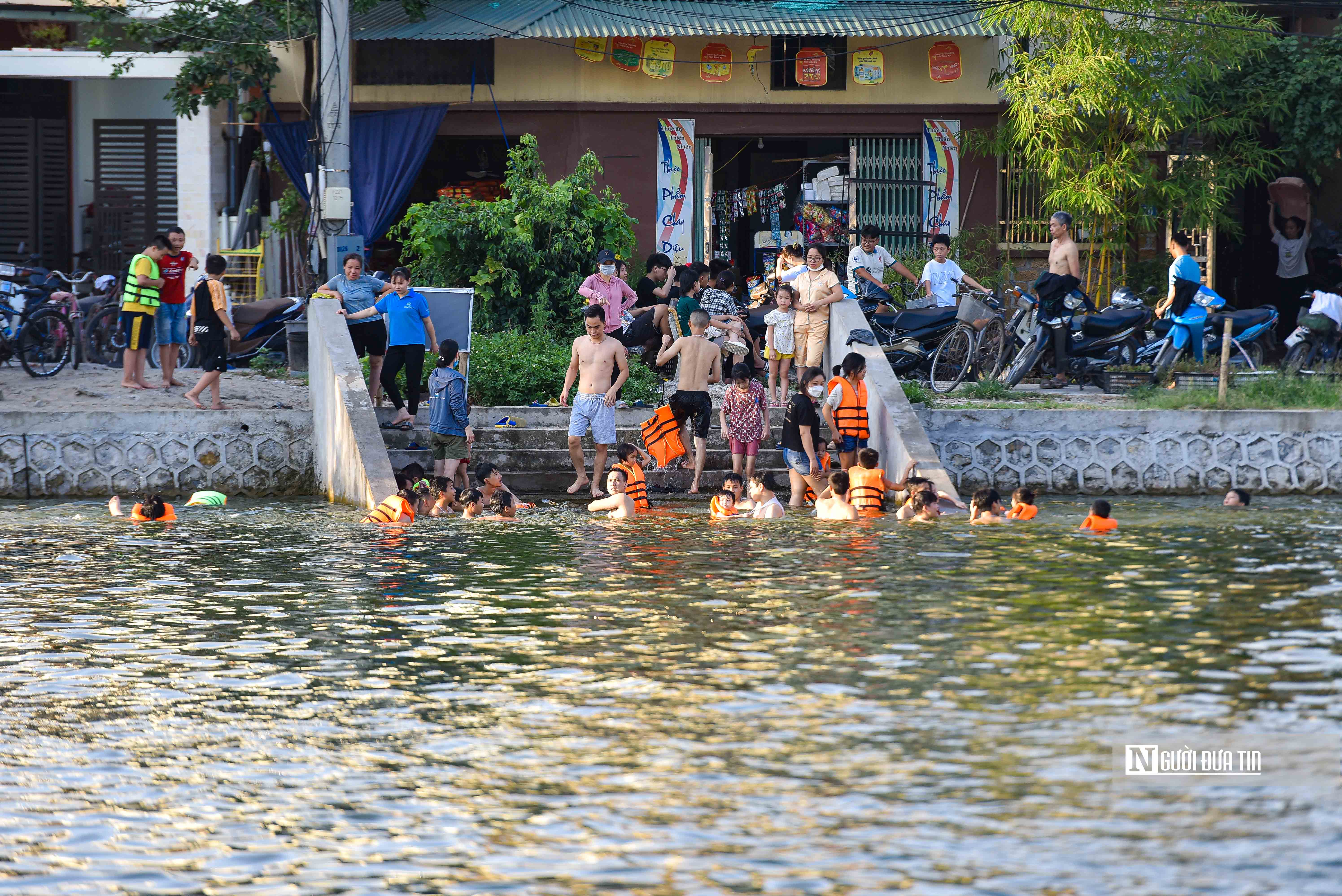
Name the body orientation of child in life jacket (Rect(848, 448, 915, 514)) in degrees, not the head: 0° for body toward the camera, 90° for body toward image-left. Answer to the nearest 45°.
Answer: approximately 180°

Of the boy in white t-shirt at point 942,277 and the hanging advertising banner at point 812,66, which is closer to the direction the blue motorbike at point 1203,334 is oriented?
the boy in white t-shirt

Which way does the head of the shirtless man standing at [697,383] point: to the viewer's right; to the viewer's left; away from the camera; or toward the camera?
away from the camera

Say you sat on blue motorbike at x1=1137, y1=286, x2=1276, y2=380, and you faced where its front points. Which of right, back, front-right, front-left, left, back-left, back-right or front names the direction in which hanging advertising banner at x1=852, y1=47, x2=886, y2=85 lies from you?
right

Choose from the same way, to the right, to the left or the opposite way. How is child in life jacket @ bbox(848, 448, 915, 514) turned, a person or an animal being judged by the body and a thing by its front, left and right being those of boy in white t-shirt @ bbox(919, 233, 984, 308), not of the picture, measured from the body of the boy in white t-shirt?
the opposite way

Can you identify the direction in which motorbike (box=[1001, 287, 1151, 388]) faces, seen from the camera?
facing the viewer and to the left of the viewer

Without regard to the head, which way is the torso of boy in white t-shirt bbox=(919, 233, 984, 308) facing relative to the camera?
toward the camera

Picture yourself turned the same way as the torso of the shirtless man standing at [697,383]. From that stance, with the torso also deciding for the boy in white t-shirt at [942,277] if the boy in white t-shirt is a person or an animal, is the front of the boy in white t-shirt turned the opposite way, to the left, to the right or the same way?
the opposite way

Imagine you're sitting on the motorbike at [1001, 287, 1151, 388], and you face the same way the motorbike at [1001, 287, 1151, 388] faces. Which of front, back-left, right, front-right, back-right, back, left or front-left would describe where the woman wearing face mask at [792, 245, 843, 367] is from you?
front

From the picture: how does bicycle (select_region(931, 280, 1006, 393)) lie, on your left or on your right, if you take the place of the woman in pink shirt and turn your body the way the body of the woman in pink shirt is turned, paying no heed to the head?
on your left

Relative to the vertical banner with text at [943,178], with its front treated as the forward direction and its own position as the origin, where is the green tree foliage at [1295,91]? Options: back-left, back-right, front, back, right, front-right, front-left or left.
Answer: left

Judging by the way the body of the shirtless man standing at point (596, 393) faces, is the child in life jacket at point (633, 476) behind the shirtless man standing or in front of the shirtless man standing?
in front

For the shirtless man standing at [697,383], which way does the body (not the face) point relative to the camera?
away from the camera

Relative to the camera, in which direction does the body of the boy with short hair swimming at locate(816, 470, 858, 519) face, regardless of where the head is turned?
away from the camera

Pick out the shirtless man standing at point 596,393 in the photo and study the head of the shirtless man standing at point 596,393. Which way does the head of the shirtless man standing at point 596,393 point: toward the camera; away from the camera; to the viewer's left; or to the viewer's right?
toward the camera

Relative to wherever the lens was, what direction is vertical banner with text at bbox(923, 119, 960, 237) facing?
facing the viewer

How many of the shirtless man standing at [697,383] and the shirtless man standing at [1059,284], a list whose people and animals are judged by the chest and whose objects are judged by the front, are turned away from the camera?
1
